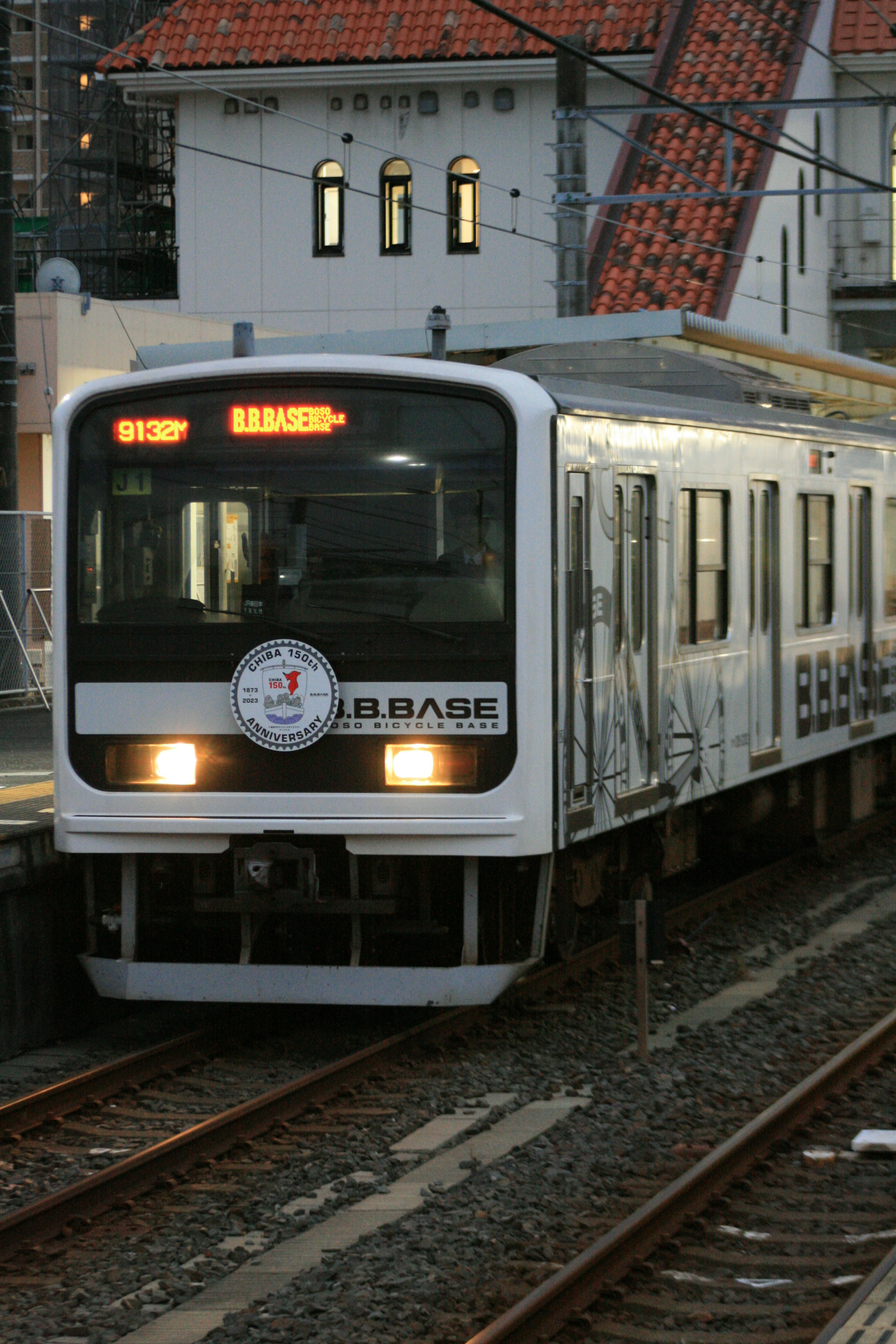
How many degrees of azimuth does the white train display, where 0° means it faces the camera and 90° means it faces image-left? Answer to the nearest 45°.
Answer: approximately 45°

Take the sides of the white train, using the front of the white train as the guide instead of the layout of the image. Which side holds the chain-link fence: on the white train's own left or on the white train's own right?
on the white train's own right

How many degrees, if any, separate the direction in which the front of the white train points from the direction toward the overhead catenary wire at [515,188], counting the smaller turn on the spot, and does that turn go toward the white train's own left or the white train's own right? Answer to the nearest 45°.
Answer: approximately 135° to the white train's own right

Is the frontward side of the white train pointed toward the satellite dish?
no

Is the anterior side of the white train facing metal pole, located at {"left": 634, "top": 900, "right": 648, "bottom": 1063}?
no

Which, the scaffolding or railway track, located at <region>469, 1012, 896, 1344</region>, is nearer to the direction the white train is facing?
the railway track

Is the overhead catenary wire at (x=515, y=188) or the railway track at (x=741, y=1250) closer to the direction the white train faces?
the railway track

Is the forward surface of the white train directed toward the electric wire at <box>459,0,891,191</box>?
no

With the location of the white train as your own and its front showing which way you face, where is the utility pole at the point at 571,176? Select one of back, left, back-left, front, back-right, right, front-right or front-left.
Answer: back-right

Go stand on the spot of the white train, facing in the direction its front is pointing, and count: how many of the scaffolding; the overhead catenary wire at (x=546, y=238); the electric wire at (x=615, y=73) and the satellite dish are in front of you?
0

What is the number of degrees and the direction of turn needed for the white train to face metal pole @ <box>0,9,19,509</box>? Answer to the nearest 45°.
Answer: approximately 135° to its right
